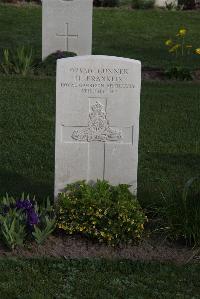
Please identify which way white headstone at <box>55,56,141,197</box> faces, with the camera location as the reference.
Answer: facing the viewer

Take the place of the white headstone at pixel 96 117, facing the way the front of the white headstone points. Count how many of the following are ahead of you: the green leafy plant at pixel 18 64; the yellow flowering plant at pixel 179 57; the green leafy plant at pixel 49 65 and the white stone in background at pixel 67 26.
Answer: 0

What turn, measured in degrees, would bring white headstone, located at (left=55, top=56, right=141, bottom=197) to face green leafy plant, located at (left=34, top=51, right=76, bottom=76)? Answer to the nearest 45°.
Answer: approximately 180°

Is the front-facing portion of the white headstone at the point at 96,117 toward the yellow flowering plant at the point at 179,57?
no

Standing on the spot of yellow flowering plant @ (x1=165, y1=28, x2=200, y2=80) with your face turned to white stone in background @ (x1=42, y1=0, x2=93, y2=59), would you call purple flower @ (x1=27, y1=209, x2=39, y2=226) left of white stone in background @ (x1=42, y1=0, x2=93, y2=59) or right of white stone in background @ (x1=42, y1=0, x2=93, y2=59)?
left

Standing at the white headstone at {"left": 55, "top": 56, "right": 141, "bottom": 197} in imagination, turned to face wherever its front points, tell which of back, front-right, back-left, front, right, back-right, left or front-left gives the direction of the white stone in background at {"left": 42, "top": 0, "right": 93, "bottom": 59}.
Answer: back
